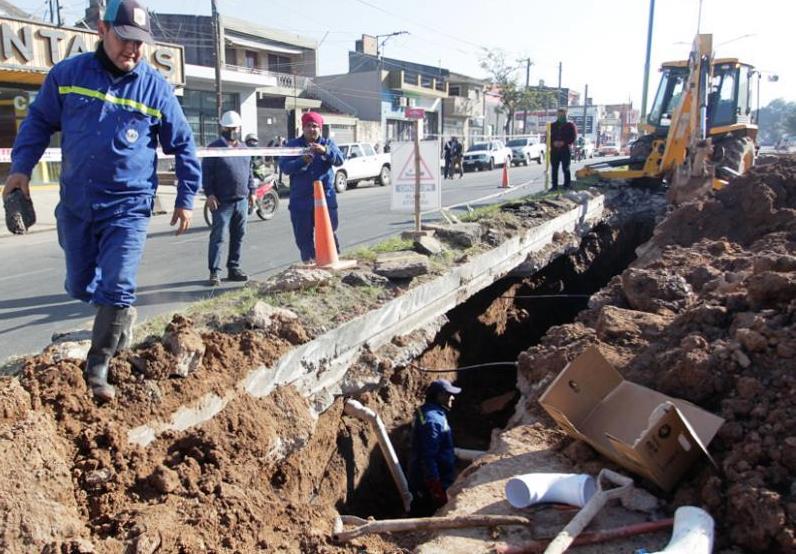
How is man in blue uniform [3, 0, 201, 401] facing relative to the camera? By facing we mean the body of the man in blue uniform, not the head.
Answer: toward the camera

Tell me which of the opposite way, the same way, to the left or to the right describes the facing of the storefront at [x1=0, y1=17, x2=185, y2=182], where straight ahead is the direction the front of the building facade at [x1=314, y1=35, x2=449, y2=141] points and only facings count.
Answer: the same way

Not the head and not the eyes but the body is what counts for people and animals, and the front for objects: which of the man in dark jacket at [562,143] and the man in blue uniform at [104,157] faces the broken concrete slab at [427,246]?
the man in dark jacket

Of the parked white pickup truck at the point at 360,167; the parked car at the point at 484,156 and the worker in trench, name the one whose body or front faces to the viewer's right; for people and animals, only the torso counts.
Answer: the worker in trench

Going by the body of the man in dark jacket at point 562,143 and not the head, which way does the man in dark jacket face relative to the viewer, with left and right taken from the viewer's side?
facing the viewer

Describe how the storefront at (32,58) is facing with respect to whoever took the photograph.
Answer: facing the viewer and to the right of the viewer

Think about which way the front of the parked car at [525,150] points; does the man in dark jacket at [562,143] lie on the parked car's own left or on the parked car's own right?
on the parked car's own left

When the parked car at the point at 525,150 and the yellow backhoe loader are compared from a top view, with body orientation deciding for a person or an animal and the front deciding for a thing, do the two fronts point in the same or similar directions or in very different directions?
very different directions

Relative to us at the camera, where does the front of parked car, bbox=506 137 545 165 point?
facing the viewer and to the left of the viewer

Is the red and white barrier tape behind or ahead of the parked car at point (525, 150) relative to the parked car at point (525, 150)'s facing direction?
ahead

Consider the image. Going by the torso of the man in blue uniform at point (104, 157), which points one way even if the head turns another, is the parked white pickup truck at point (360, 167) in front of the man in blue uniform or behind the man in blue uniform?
behind

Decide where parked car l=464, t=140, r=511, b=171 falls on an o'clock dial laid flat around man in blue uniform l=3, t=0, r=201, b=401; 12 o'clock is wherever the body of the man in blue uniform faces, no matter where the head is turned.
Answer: The parked car is roughly at 7 o'clock from the man in blue uniform.

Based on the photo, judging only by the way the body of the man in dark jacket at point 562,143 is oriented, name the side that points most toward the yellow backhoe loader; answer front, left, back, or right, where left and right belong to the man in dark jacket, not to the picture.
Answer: left

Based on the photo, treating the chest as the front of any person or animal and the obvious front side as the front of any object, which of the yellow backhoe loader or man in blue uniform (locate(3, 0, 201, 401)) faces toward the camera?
the man in blue uniform

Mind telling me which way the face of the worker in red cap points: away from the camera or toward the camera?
toward the camera

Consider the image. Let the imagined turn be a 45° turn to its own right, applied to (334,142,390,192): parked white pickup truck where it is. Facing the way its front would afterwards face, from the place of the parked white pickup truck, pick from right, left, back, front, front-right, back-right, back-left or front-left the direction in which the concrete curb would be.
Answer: left

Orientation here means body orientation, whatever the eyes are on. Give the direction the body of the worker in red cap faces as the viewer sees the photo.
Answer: toward the camera

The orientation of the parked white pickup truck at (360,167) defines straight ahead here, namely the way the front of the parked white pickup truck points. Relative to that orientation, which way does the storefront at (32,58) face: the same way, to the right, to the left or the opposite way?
to the left
